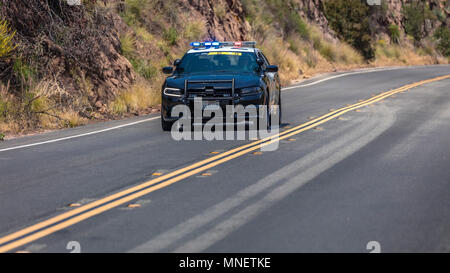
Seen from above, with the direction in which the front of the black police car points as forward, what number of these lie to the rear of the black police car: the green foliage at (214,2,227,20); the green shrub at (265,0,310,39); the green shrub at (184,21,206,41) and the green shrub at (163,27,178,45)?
4

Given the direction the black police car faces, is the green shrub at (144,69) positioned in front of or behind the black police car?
behind

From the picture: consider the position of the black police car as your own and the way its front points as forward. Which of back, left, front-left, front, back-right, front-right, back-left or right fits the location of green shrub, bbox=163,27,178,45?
back

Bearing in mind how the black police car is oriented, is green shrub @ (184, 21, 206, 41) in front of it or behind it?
behind

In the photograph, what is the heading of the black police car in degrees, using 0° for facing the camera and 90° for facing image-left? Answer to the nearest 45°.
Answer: approximately 0°

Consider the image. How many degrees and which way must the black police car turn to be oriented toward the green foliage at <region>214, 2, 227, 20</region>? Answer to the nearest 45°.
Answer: approximately 180°

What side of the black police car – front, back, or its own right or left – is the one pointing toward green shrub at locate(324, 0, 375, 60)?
back

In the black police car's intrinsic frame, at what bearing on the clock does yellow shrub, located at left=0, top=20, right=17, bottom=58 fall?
The yellow shrub is roughly at 4 o'clock from the black police car.

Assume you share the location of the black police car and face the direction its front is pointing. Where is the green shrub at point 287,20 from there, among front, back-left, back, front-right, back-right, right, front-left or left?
back
